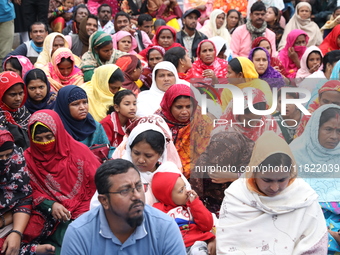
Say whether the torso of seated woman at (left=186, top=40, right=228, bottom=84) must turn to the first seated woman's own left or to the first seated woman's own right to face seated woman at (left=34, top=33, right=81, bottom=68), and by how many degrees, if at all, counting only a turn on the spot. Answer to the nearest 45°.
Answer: approximately 90° to the first seated woman's own right

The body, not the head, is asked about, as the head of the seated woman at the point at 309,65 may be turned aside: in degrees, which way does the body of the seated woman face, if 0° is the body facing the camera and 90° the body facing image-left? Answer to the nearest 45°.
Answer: approximately 315°

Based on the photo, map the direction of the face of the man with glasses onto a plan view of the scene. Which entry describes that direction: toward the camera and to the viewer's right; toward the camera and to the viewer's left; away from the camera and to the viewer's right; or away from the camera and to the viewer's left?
toward the camera and to the viewer's right

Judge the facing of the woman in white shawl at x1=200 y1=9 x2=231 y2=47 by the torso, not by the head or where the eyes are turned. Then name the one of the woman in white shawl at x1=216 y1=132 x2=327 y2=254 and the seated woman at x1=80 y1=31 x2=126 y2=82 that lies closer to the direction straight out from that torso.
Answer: the woman in white shawl

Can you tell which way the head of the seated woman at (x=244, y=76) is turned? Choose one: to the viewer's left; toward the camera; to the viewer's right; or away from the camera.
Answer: to the viewer's left
